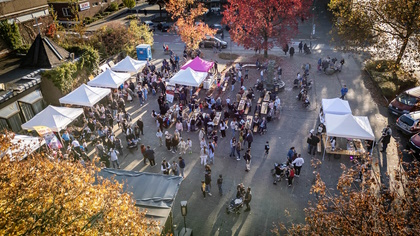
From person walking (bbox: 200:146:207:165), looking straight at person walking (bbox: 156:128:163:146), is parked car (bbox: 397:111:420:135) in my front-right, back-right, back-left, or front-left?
back-right

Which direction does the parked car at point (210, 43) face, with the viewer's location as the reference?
facing to the right of the viewer

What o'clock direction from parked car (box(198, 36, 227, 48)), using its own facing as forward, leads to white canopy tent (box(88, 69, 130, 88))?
The white canopy tent is roughly at 4 o'clock from the parked car.

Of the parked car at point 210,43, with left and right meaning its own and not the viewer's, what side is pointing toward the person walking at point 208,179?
right

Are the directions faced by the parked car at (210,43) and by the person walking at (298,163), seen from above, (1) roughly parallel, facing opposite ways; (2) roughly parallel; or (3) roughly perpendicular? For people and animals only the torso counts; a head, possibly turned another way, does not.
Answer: roughly perpendicular
